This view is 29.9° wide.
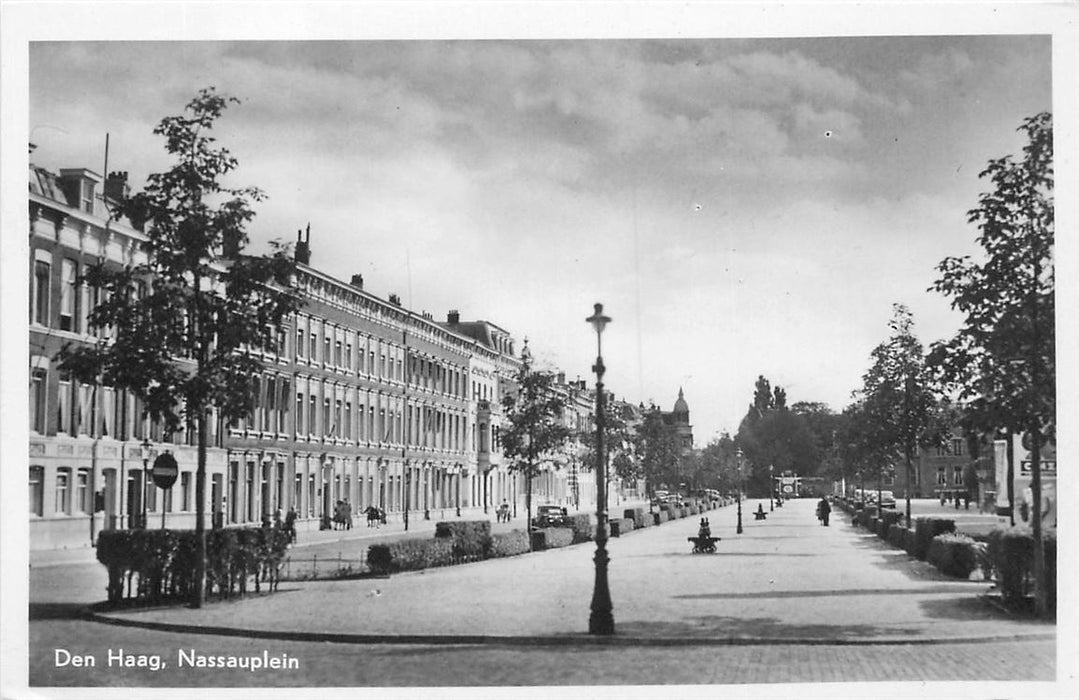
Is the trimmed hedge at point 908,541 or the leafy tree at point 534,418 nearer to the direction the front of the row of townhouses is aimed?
the trimmed hedge

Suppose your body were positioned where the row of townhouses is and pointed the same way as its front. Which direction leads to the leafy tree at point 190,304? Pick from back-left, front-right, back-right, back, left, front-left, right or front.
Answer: front-right

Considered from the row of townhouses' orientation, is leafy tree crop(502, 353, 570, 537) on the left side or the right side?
on its left

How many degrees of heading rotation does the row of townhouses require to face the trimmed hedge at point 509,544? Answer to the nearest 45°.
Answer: approximately 45° to its left

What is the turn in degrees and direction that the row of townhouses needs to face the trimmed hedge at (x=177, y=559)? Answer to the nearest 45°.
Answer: approximately 45° to its right

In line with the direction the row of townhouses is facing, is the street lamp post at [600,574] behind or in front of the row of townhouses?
in front

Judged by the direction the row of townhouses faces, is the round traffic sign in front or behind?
in front

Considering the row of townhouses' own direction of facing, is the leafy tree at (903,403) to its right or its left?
on its left

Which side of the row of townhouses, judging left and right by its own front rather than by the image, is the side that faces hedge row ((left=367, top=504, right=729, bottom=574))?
front

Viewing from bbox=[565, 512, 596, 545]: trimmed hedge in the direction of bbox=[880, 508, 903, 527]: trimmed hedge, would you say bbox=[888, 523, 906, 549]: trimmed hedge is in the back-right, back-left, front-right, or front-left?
front-right

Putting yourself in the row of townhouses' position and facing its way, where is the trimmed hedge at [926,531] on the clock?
The trimmed hedge is roughly at 1 o'clock from the row of townhouses.
